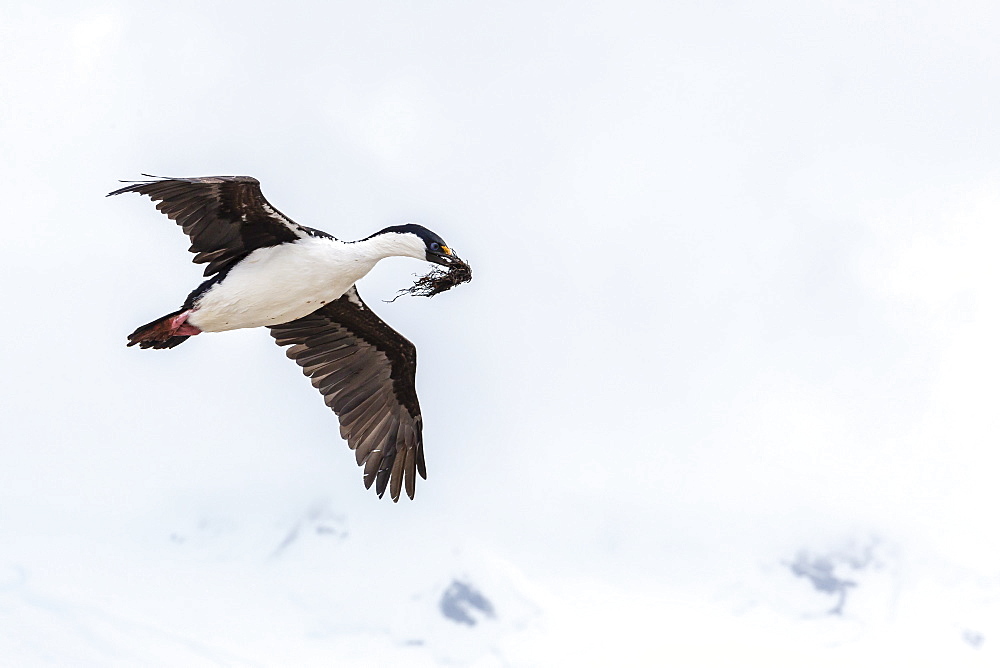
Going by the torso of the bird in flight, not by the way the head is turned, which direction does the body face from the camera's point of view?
to the viewer's right
